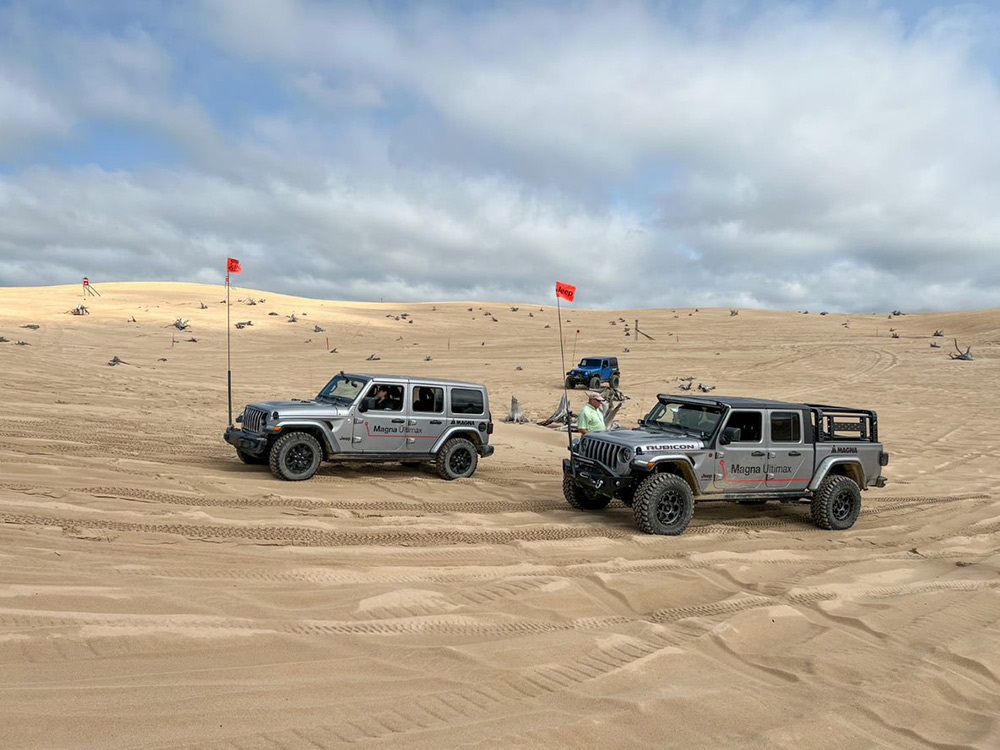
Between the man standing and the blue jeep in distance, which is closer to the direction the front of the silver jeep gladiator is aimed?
the man standing

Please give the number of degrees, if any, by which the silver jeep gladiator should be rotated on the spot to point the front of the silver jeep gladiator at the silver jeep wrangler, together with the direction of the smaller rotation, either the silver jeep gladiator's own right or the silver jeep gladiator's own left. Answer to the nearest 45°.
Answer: approximately 45° to the silver jeep gladiator's own right

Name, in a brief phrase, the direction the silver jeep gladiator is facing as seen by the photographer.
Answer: facing the viewer and to the left of the viewer

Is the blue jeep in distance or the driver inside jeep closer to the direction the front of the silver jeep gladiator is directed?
the driver inside jeep

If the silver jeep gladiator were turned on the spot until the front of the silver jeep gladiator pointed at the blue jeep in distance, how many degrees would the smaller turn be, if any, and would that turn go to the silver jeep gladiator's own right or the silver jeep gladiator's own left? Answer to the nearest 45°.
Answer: approximately 135° to the silver jeep gladiator's own right

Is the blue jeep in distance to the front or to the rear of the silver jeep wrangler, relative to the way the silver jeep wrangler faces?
to the rear

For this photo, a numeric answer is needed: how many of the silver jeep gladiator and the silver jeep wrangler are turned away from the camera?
0

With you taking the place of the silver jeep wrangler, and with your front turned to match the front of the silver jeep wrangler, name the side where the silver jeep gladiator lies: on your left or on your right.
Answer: on your left

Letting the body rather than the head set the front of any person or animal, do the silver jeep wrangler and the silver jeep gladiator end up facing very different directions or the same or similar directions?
same or similar directions

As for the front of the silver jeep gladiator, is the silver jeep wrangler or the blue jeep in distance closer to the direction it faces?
the silver jeep wrangler
